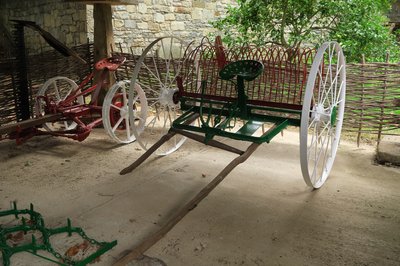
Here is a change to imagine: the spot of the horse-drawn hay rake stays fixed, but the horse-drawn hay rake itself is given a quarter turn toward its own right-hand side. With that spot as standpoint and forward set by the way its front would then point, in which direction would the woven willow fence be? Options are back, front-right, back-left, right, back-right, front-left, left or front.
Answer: right

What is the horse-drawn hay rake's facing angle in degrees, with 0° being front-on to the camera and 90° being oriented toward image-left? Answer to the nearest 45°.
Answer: approximately 45°

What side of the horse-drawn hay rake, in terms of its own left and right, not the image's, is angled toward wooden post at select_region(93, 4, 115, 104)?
right
